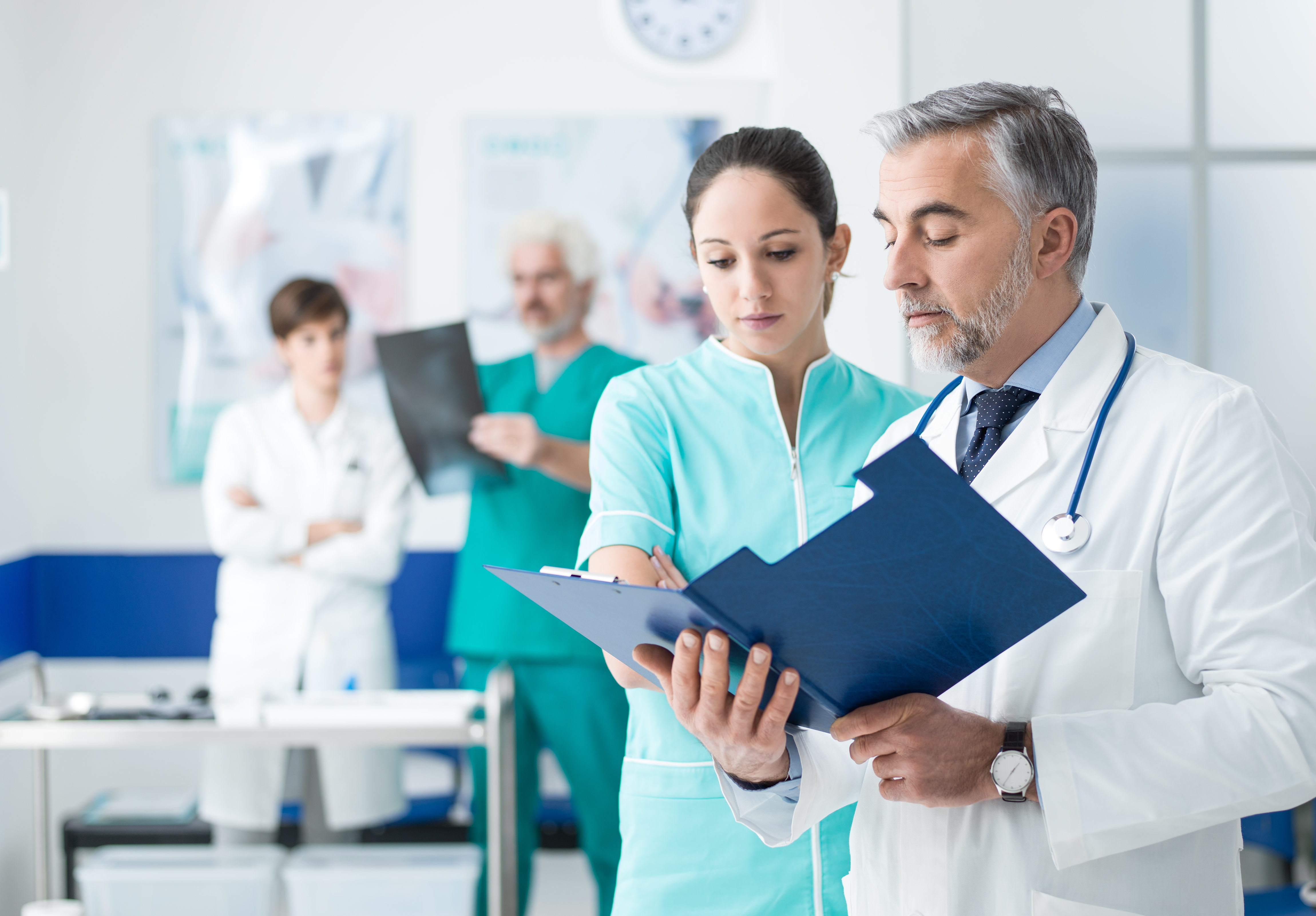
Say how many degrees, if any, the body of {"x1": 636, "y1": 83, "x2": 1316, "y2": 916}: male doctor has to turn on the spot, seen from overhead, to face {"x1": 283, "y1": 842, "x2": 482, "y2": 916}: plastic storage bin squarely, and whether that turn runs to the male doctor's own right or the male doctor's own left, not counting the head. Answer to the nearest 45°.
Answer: approximately 90° to the male doctor's own right

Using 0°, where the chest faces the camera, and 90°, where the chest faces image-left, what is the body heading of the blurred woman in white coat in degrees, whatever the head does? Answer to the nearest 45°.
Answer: approximately 0°

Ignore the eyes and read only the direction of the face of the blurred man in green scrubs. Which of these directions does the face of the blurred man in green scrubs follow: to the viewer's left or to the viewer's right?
to the viewer's left

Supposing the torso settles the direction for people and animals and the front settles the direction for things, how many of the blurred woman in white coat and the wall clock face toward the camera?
2

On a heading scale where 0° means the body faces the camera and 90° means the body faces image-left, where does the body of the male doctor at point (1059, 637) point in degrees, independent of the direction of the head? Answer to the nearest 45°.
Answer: approximately 45°

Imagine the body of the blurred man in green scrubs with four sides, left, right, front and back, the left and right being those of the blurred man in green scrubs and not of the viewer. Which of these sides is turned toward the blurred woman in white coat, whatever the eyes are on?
right

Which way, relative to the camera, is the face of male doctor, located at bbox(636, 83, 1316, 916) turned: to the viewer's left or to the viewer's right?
to the viewer's left

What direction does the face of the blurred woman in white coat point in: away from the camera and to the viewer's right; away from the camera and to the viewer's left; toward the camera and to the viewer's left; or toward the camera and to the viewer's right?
toward the camera and to the viewer's right

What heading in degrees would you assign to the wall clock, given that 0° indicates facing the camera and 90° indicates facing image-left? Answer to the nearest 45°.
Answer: approximately 0°

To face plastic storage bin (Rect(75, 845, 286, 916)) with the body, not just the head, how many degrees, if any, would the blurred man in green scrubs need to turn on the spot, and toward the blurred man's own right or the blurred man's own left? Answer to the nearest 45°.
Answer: approximately 45° to the blurred man's own right

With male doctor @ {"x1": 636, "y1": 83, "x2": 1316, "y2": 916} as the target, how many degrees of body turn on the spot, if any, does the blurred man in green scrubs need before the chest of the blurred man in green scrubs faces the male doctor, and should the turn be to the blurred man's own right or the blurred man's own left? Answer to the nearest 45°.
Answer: approximately 45° to the blurred man's own left
